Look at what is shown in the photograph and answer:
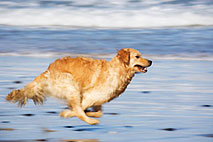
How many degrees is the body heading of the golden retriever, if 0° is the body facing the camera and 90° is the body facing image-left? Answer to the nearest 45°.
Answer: approximately 270°
